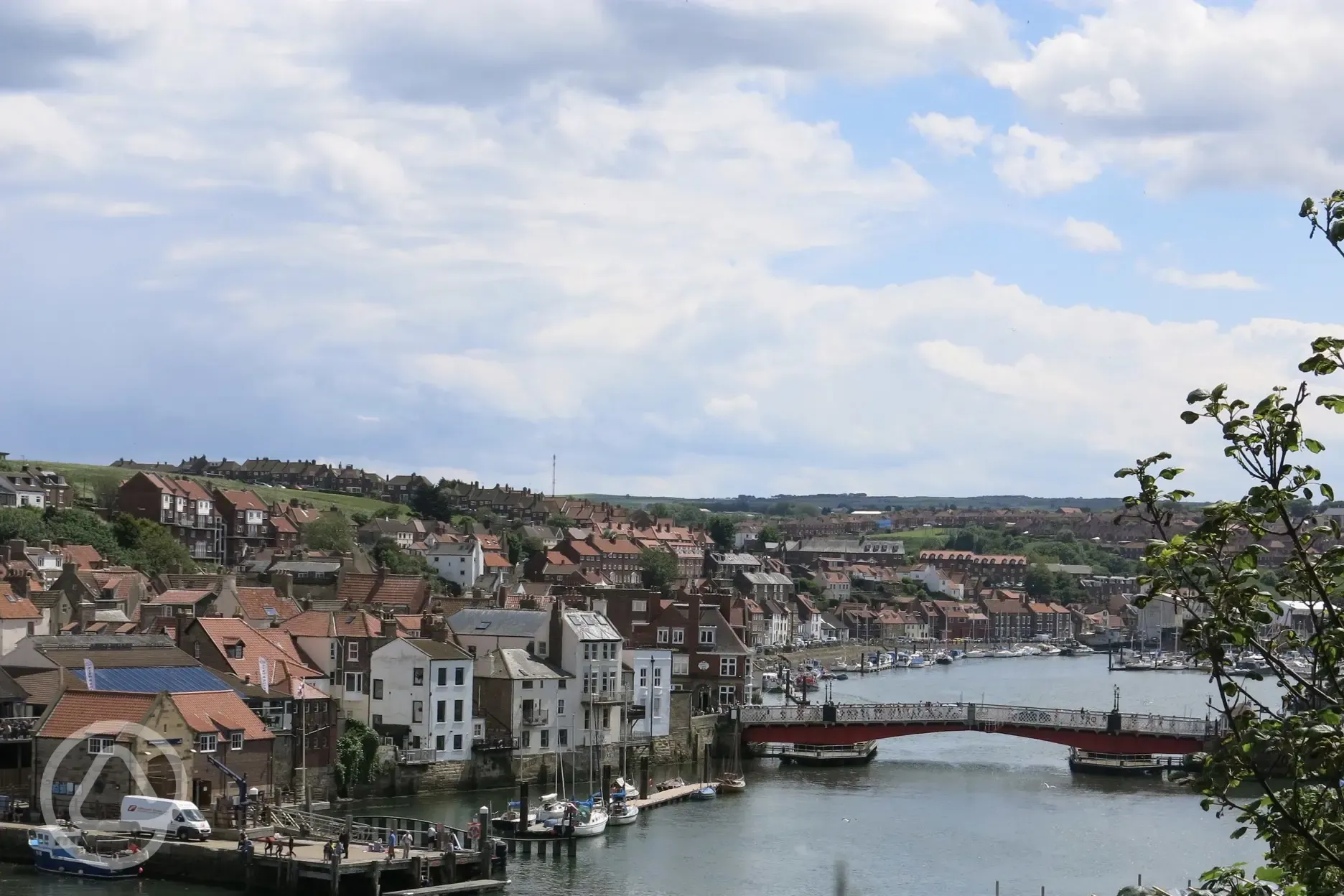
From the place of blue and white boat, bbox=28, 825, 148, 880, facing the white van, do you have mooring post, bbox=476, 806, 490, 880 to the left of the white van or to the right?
right

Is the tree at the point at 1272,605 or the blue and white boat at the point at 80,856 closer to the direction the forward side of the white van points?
the tree

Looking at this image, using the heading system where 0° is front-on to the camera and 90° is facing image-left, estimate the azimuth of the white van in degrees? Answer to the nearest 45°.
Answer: approximately 315°

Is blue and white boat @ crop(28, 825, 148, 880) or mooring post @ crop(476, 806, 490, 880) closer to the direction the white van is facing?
the mooring post

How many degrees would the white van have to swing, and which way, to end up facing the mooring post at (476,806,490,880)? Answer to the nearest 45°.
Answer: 0° — it already faces it

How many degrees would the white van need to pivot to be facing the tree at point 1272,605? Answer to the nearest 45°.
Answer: approximately 45° to its right

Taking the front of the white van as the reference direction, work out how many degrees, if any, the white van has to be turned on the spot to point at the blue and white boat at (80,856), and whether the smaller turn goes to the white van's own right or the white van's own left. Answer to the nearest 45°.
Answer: approximately 90° to the white van's own right
